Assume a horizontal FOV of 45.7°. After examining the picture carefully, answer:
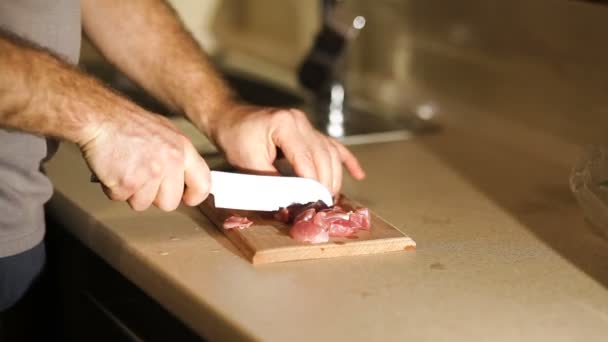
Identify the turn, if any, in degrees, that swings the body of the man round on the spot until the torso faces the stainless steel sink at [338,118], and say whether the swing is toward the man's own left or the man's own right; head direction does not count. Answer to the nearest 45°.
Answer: approximately 45° to the man's own left

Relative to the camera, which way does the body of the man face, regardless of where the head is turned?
to the viewer's right
